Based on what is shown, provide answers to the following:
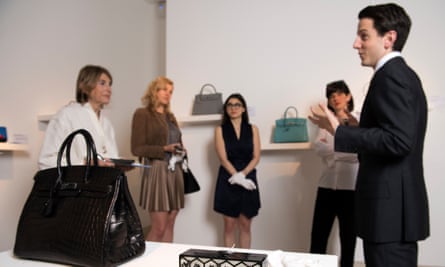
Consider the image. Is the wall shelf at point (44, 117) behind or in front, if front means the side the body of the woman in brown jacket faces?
behind

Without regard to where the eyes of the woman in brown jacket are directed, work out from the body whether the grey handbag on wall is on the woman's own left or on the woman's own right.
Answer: on the woman's own left

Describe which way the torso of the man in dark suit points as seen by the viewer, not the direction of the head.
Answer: to the viewer's left

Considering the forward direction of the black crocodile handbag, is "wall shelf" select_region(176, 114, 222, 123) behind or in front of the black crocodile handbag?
behind

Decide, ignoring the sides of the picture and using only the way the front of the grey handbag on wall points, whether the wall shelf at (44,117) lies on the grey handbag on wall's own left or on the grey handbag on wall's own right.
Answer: on the grey handbag on wall's own right

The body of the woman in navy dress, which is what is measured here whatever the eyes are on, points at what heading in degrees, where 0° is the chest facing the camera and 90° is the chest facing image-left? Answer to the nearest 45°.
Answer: approximately 0°
